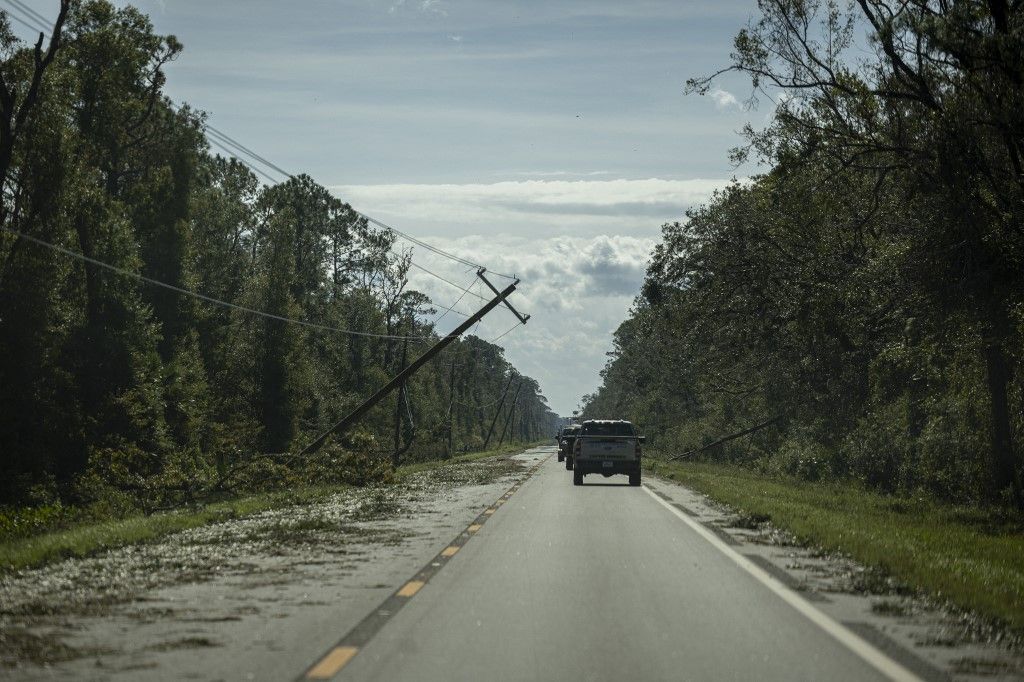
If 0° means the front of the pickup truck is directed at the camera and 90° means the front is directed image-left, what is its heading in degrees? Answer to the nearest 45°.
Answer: approximately 180°
